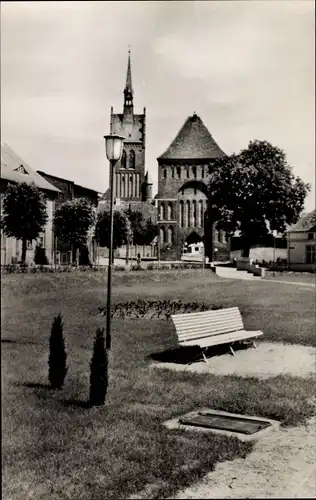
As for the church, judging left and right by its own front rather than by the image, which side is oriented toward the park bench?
front

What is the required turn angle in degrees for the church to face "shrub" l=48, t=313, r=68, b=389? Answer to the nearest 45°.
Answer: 0° — it already faces it

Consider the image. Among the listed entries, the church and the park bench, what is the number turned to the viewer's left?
0

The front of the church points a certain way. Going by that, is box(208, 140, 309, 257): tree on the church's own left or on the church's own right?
on the church's own left

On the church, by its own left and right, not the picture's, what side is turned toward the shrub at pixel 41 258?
front

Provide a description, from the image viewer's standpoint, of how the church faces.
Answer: facing the viewer

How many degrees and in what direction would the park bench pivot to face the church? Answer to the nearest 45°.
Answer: approximately 135° to its left

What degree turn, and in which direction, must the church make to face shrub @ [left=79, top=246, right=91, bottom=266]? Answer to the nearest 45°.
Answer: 0° — it already faces it

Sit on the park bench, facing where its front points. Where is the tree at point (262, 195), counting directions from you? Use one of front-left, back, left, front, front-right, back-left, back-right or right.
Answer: back-left
